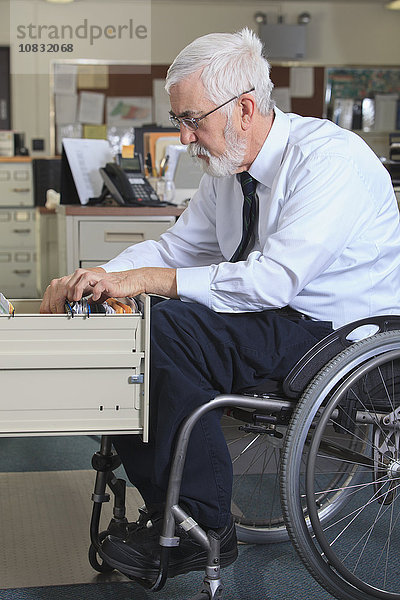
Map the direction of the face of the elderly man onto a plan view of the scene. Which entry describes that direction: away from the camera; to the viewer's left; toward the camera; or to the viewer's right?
to the viewer's left

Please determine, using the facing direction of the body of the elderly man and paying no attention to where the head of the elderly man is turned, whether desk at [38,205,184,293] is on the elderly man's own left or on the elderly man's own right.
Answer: on the elderly man's own right

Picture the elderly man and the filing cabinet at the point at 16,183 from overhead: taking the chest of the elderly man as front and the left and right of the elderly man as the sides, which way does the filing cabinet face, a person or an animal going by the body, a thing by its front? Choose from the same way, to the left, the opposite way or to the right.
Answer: to the left

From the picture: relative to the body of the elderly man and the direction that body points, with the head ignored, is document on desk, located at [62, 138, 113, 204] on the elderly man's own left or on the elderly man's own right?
on the elderly man's own right

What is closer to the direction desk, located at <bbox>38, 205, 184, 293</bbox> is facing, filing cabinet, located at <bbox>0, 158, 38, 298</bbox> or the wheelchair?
the wheelchair

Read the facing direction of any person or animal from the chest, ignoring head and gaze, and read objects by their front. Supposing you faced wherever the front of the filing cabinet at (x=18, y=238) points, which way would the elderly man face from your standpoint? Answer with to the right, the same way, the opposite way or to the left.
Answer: to the right

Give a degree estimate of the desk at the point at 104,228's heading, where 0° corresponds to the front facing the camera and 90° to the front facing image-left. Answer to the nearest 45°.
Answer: approximately 0°

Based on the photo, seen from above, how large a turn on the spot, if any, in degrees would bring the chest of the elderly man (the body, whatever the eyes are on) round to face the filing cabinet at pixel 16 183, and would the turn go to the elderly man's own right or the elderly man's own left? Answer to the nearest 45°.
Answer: approximately 90° to the elderly man's own right

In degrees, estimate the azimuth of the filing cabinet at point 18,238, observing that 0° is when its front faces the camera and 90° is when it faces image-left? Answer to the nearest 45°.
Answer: approximately 0°

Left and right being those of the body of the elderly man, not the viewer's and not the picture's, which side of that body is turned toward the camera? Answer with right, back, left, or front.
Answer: left
